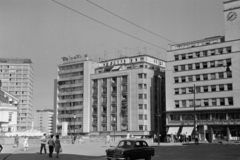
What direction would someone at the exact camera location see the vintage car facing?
facing the viewer and to the left of the viewer
